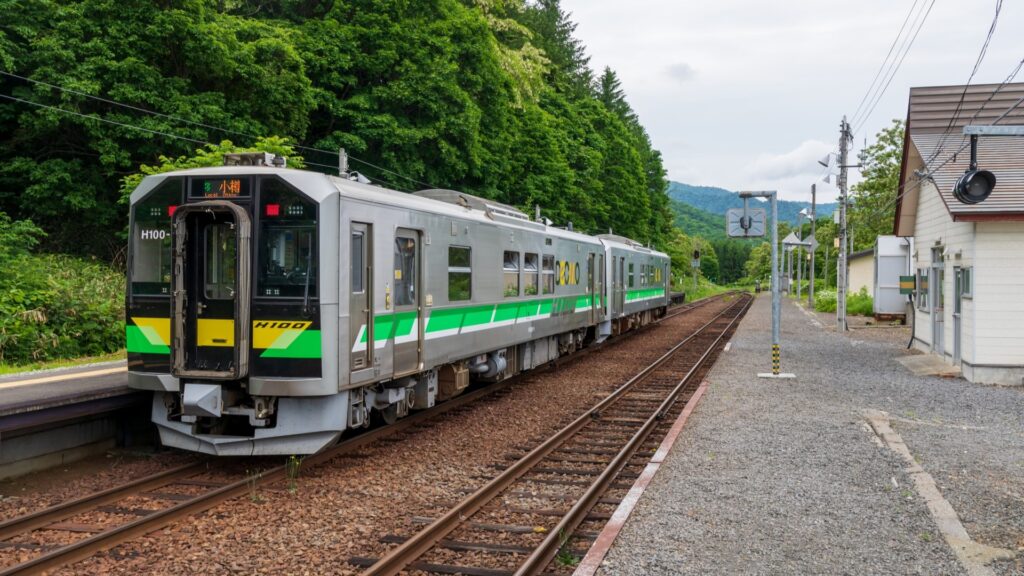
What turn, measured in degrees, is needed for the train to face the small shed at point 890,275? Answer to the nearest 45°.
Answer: approximately 180°

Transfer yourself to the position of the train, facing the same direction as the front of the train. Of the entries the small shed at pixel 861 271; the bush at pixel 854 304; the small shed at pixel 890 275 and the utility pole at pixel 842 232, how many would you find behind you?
4

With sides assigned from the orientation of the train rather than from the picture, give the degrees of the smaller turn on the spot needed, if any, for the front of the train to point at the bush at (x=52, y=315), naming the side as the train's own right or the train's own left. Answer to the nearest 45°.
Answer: approximately 90° to the train's own right

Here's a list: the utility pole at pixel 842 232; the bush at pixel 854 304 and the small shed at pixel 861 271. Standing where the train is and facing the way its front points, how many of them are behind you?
3

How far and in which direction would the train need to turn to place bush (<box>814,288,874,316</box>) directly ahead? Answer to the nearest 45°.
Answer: approximately 180°

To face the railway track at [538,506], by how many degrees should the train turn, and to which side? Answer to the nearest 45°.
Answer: approximately 90° to its left

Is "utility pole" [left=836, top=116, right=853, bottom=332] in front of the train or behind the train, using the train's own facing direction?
behind

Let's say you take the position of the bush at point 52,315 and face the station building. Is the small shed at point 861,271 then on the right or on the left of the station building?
left

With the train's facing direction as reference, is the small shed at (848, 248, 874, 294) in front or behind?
behind

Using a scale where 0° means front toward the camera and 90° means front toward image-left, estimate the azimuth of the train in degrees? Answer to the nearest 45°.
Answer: approximately 45°
